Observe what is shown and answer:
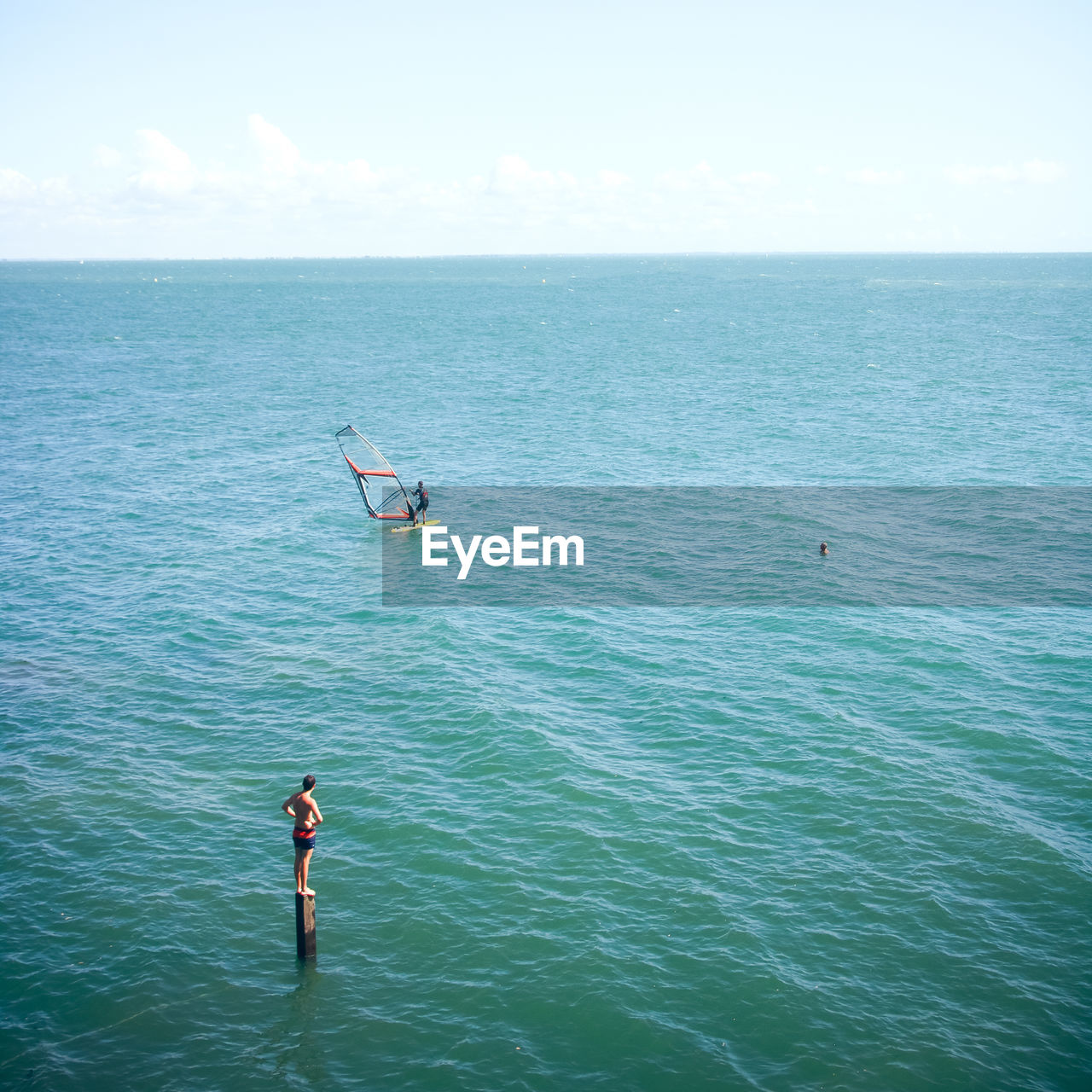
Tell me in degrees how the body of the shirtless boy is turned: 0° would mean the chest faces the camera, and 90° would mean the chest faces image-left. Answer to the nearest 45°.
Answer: approximately 225°
